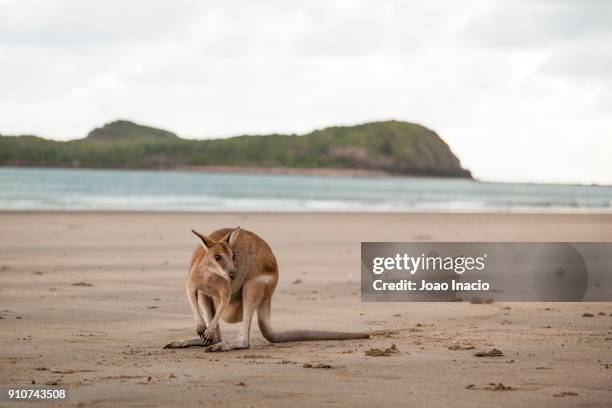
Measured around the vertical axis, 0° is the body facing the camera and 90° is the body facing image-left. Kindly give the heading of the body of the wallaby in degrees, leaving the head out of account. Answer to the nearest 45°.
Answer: approximately 45°

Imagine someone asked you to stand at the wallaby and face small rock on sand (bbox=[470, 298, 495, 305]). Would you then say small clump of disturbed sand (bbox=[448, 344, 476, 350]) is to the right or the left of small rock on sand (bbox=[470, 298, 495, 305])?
right

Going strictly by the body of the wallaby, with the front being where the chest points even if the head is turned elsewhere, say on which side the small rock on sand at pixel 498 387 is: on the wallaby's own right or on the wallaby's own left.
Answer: on the wallaby's own left

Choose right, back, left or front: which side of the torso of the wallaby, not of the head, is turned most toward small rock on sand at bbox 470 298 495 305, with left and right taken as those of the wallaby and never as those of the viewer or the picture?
back

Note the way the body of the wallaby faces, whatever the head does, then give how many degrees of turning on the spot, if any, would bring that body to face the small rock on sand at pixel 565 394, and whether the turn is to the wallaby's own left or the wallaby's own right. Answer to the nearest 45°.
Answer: approximately 90° to the wallaby's own left

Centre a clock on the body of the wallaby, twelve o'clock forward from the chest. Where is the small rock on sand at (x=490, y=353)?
The small rock on sand is roughly at 8 o'clock from the wallaby.
